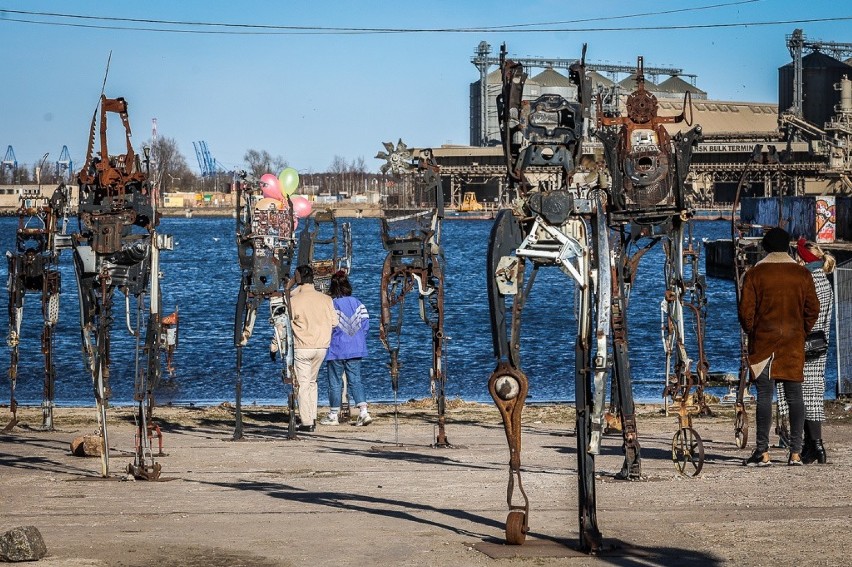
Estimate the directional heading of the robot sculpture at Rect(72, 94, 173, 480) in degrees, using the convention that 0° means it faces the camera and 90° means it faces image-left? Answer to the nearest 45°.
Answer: approximately 0°

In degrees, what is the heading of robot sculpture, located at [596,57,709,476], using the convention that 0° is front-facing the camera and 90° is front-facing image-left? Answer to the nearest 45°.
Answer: approximately 0°

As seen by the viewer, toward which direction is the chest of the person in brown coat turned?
away from the camera

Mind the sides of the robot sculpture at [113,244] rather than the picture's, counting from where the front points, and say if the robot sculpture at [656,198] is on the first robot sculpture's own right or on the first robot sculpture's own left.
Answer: on the first robot sculpture's own left

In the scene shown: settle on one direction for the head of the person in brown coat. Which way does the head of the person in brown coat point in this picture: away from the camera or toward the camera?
away from the camera

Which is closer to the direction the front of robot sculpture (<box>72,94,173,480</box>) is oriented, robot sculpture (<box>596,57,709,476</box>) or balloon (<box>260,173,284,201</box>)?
the robot sculpture

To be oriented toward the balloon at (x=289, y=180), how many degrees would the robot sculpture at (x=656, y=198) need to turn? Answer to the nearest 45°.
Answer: approximately 135° to its right

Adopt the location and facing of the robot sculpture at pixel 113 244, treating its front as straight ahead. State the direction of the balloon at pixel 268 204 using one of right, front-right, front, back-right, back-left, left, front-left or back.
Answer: back-left

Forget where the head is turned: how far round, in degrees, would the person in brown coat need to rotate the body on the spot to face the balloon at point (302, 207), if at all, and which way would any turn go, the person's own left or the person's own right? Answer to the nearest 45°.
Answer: approximately 45° to the person's own left

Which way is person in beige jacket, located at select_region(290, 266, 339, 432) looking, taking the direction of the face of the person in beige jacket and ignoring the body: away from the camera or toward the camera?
away from the camera

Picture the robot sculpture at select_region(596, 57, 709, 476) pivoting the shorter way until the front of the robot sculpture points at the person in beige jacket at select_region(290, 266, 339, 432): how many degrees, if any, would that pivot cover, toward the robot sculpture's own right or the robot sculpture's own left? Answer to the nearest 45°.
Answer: approximately 135° to the robot sculpture's own right

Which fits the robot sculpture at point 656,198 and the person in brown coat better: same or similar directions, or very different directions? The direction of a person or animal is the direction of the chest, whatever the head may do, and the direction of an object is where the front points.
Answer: very different directions
